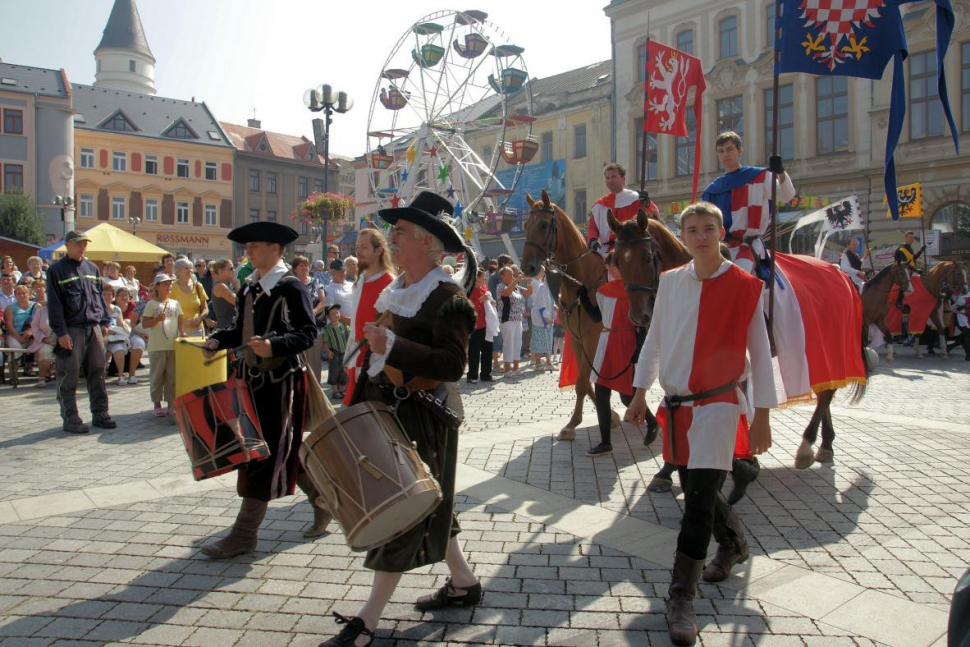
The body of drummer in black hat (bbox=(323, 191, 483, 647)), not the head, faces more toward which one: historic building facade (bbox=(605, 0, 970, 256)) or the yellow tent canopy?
the yellow tent canopy

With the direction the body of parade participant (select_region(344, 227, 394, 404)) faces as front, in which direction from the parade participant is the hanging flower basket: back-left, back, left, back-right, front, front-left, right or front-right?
back-right

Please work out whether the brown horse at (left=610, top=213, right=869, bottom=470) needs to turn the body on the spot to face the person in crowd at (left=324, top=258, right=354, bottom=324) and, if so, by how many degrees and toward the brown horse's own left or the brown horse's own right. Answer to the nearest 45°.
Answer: approximately 90° to the brown horse's own right

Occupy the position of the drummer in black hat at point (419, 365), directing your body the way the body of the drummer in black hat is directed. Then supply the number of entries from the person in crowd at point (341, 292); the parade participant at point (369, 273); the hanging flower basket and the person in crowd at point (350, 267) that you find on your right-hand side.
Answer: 4

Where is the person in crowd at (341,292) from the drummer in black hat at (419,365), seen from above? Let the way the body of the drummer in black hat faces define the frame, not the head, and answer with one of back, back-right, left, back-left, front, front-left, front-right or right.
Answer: right

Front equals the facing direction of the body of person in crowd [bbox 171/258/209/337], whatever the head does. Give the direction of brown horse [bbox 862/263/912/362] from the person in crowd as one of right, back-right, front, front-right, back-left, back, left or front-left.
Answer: front-left

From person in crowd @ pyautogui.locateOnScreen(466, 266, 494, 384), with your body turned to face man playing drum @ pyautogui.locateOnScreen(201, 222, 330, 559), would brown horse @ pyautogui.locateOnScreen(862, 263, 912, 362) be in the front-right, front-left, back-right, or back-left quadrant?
back-left
